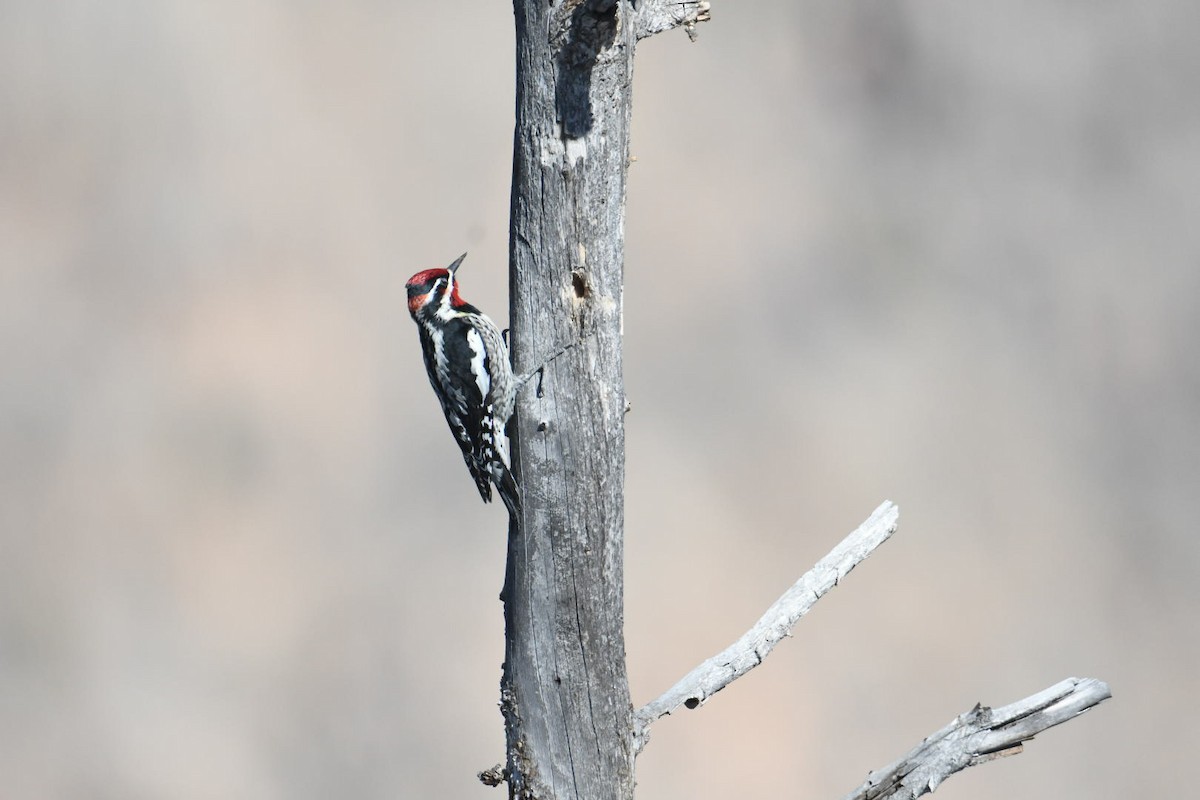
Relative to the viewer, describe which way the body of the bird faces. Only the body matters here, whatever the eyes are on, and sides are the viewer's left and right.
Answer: facing to the right of the viewer
